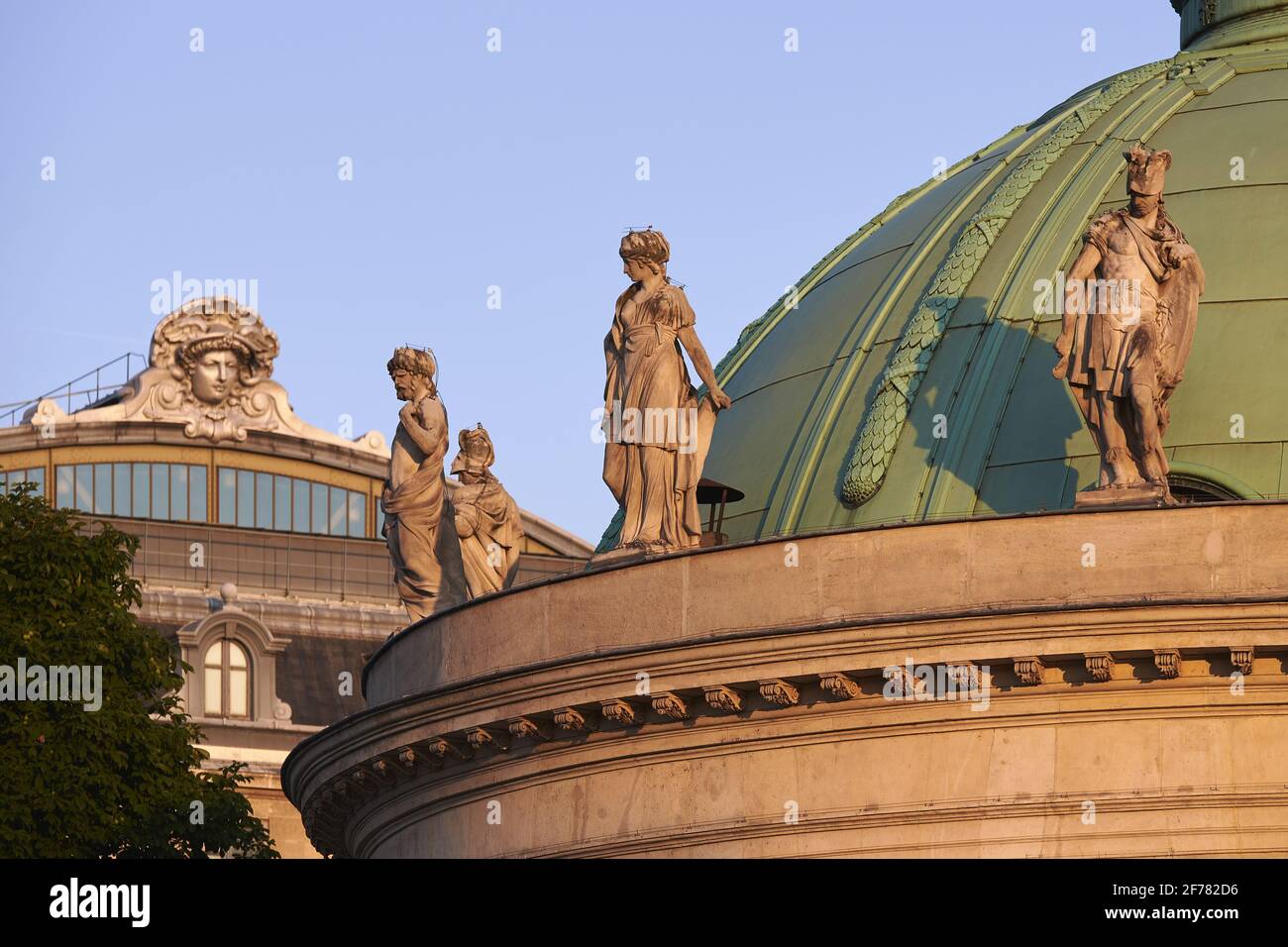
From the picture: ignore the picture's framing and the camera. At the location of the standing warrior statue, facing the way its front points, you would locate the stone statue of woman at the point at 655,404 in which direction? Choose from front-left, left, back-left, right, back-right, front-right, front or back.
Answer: right

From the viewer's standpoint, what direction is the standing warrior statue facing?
toward the camera

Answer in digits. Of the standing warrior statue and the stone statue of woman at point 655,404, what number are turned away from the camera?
0

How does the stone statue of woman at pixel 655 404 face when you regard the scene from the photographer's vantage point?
facing the viewer and to the left of the viewer

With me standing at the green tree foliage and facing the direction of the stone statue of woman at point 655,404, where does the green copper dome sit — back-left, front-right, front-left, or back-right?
front-left

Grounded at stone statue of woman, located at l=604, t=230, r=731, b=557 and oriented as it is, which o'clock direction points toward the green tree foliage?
The green tree foliage is roughly at 3 o'clock from the stone statue of woman.

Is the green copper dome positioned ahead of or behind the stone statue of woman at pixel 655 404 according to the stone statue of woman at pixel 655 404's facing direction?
behind

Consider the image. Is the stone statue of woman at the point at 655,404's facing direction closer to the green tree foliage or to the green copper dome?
the green tree foliage

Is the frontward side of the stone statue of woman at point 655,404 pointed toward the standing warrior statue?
no
